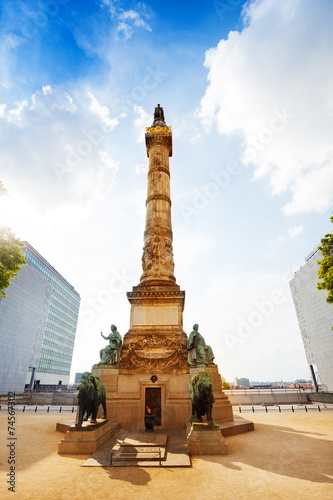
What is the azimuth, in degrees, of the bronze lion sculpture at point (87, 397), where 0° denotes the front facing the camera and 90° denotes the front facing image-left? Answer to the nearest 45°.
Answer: approximately 45°

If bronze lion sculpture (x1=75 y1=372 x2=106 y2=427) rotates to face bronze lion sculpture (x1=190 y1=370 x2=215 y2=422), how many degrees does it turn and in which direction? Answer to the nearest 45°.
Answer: approximately 135° to its left

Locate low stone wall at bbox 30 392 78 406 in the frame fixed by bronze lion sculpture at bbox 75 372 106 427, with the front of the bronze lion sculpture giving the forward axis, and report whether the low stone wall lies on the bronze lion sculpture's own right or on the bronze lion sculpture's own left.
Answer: on the bronze lion sculpture's own right

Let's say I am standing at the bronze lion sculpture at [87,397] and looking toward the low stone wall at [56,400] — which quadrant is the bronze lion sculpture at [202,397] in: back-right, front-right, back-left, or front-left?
back-right

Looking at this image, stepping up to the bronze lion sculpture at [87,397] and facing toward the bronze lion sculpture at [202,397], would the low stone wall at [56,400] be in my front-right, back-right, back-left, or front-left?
back-left

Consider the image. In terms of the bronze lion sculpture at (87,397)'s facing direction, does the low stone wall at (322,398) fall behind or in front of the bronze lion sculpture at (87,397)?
behind

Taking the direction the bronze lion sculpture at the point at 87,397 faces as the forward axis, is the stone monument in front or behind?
behind
